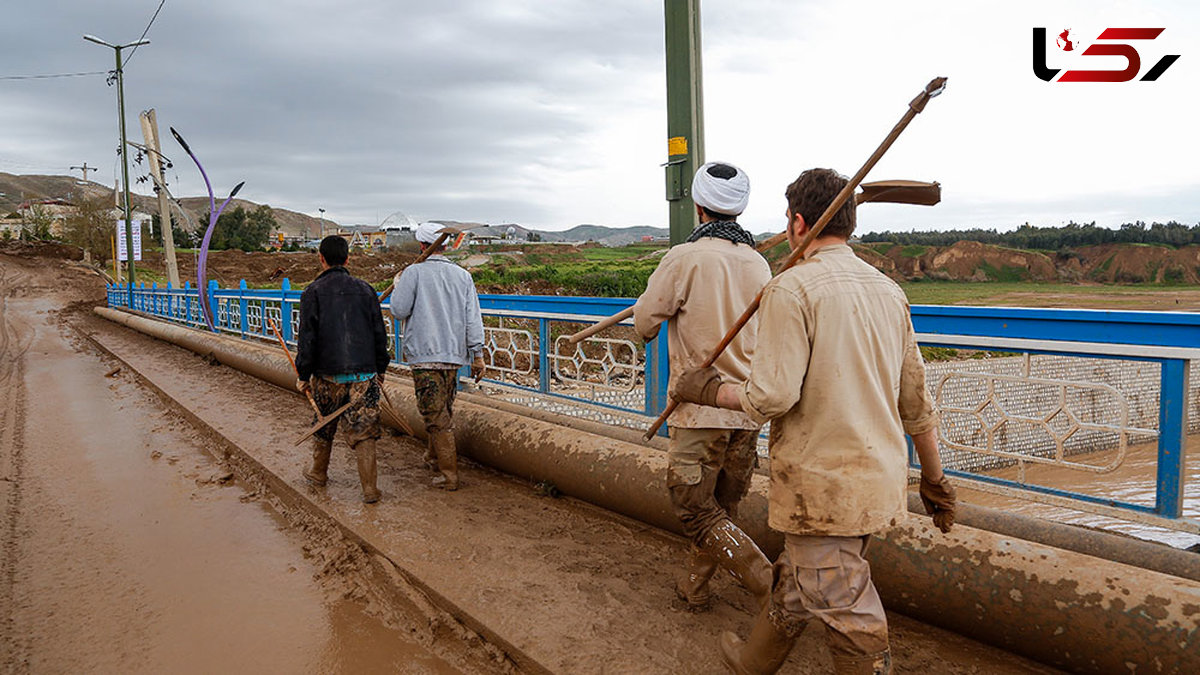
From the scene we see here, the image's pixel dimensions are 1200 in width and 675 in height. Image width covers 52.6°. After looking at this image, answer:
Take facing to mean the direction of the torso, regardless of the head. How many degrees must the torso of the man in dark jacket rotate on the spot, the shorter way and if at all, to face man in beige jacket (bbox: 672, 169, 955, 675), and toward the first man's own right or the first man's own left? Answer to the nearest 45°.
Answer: approximately 180°

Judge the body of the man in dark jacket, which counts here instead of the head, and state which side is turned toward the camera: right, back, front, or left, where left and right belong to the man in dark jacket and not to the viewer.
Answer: back

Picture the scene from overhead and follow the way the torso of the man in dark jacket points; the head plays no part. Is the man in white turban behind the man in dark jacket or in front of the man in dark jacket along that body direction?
behind

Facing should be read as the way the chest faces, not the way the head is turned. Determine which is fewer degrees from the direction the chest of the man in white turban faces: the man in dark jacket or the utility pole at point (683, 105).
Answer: the man in dark jacket

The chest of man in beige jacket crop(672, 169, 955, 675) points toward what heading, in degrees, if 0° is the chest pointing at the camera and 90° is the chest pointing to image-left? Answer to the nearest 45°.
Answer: approximately 135°
